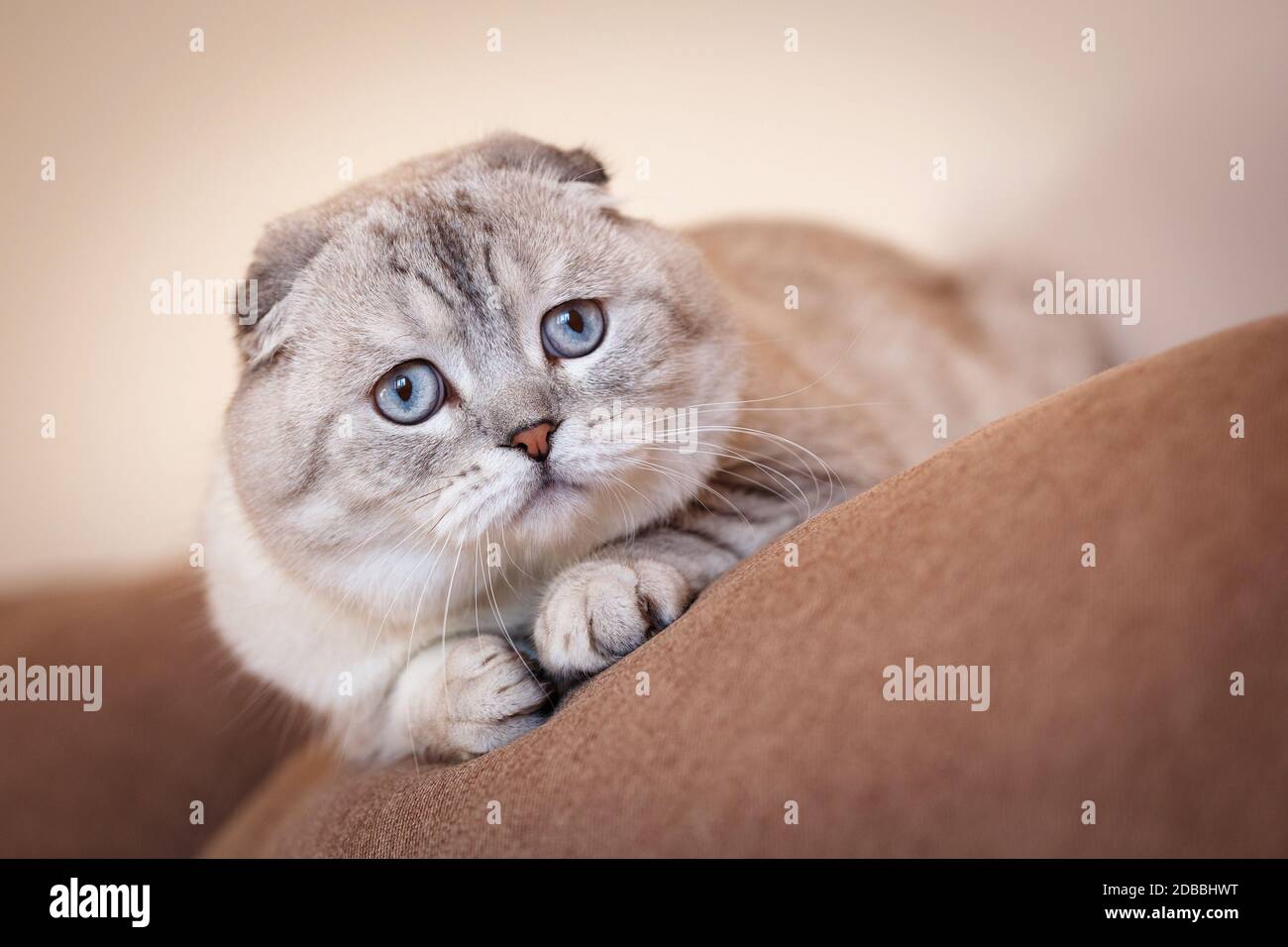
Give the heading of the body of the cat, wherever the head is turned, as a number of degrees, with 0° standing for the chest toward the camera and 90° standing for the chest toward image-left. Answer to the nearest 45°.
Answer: approximately 45°
